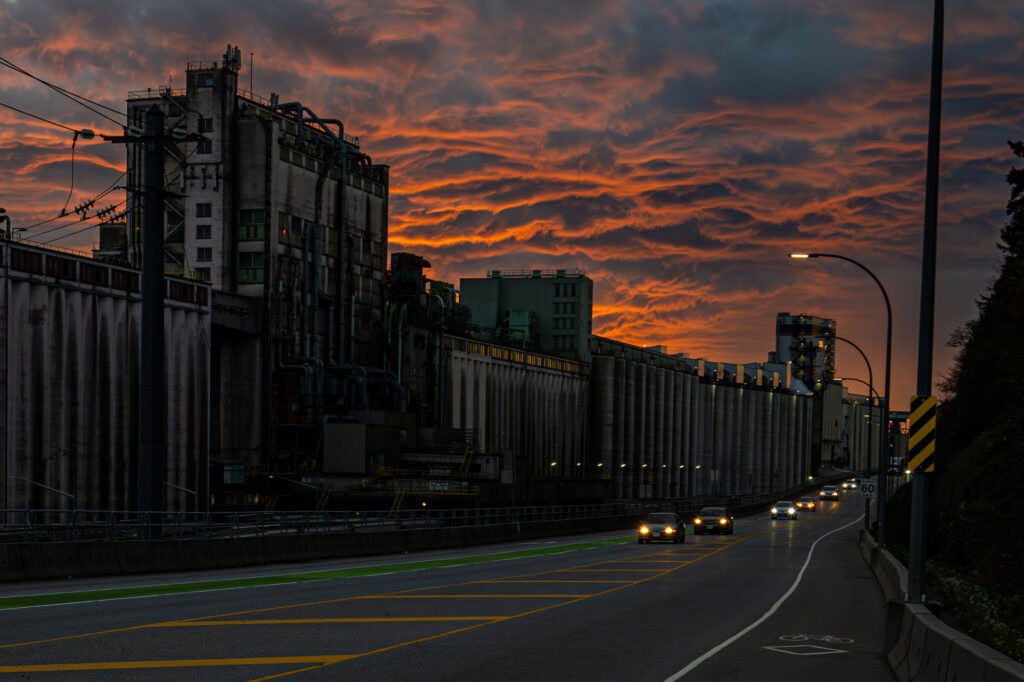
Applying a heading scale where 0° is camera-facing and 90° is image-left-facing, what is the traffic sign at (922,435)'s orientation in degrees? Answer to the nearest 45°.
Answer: approximately 0°

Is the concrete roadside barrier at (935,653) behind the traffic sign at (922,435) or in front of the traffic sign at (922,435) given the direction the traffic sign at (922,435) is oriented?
in front
